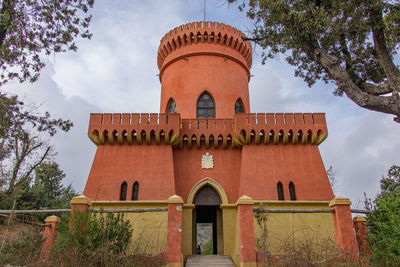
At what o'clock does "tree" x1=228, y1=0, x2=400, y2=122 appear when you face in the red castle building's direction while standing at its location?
The tree is roughly at 11 o'clock from the red castle building.

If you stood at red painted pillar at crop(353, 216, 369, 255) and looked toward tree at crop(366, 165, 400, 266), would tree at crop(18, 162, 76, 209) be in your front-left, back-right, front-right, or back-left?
back-right

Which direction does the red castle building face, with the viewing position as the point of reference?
facing the viewer

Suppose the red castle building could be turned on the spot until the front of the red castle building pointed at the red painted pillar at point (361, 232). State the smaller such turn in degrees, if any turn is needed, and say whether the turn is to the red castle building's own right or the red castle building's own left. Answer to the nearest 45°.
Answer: approximately 45° to the red castle building's own left

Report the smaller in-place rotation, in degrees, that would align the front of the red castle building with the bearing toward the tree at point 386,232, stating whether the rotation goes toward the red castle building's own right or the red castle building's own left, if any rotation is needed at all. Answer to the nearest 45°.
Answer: approximately 45° to the red castle building's own left

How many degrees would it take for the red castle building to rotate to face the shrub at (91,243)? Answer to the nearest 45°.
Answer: approximately 45° to its right

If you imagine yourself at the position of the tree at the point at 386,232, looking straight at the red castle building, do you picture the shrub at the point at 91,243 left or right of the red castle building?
left
